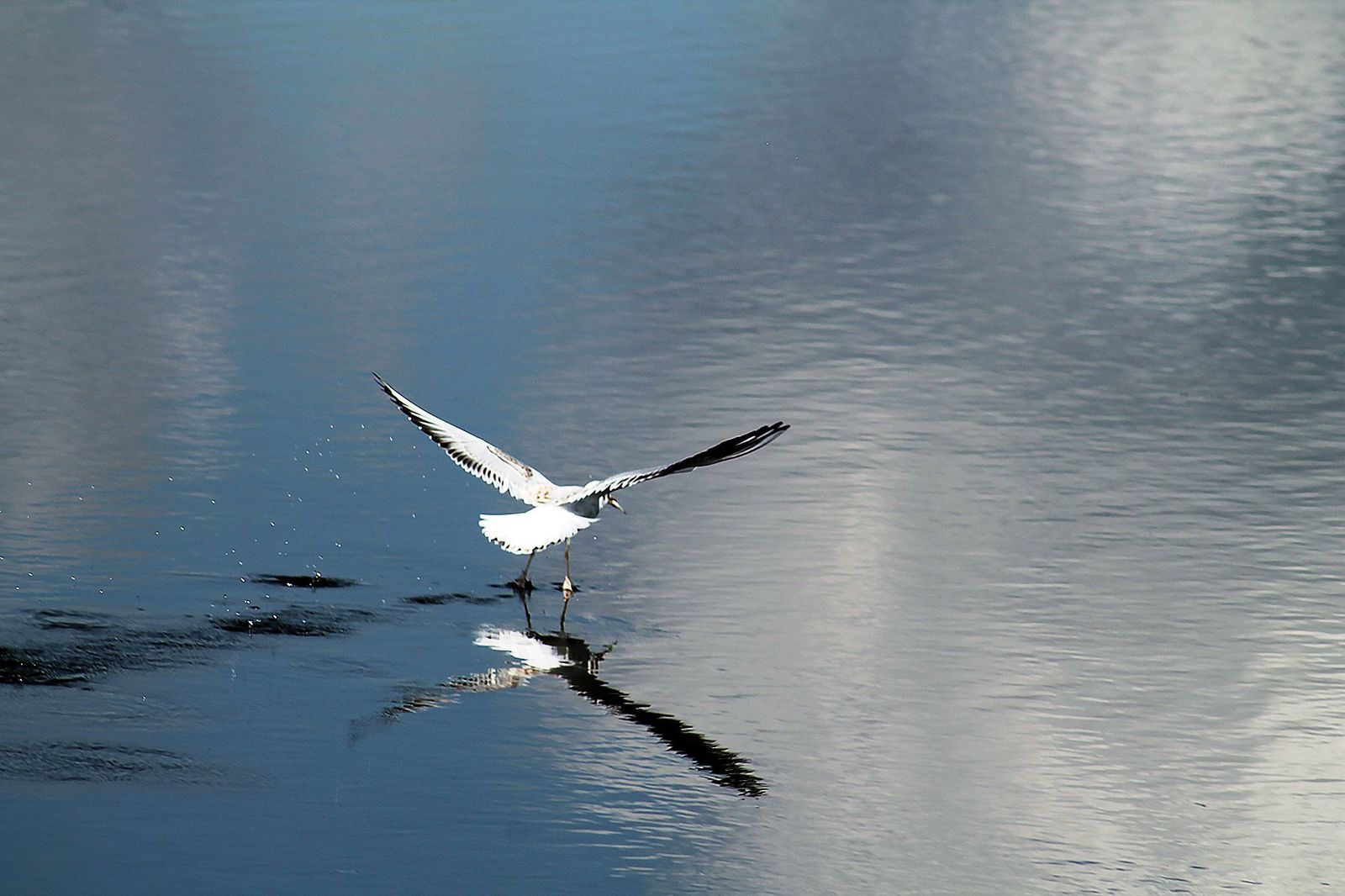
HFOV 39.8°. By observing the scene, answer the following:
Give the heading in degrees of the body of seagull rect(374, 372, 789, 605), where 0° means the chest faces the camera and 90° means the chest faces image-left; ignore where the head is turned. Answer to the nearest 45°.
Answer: approximately 225°
